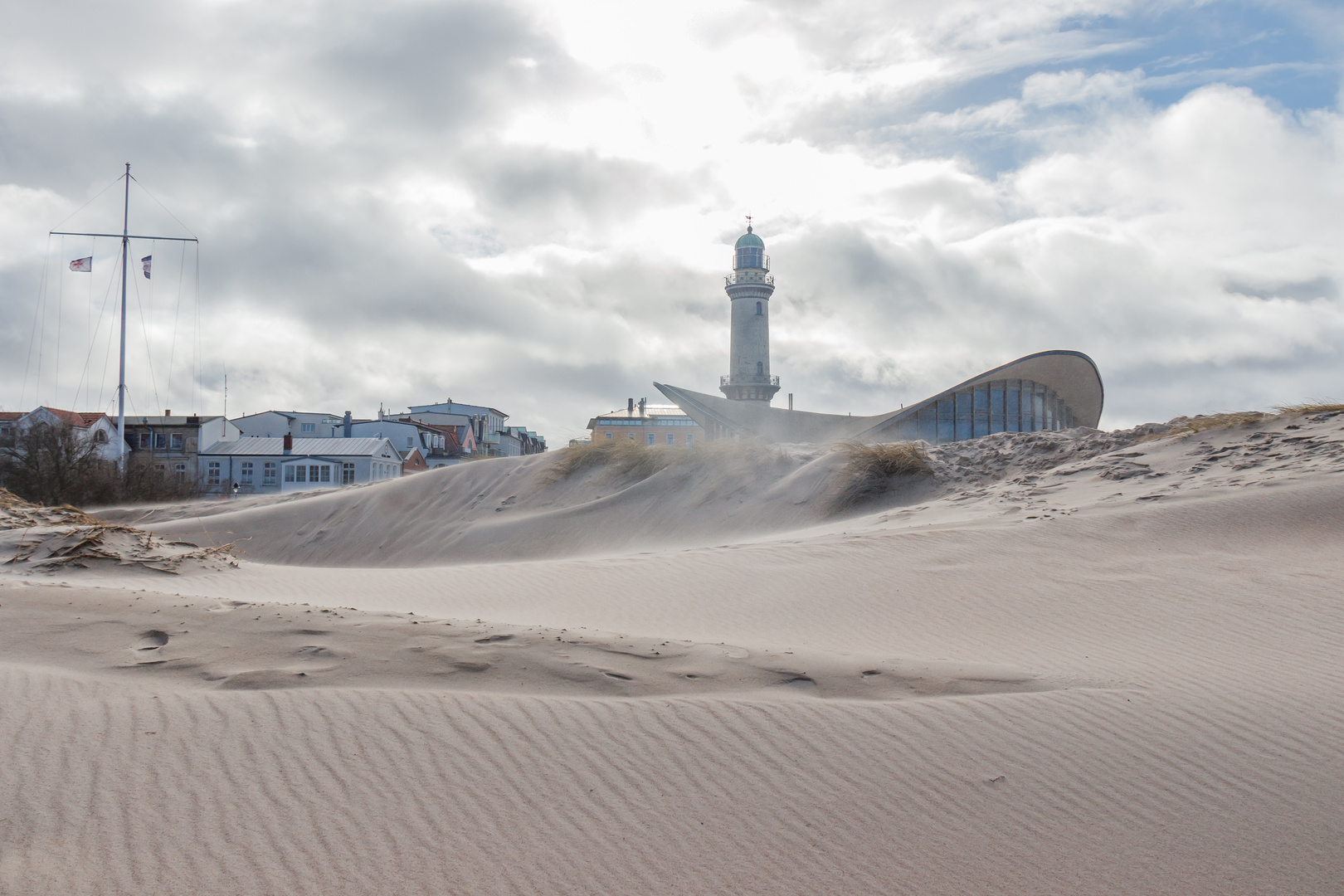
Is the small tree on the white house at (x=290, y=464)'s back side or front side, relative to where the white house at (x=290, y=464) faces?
on the front side

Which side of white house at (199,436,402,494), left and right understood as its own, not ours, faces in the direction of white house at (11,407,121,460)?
right

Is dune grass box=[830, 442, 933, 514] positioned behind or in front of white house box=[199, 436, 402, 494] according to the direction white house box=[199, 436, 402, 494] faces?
in front

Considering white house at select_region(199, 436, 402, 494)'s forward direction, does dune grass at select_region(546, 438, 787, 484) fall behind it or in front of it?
in front

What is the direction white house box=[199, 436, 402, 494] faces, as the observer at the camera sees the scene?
facing the viewer
